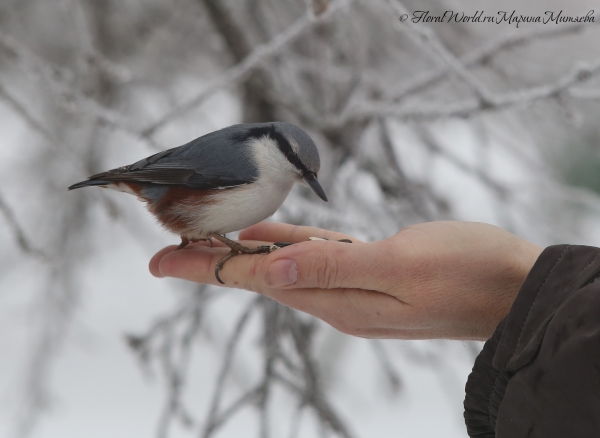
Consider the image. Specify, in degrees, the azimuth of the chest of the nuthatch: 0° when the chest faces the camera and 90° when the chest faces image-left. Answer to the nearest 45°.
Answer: approximately 270°
